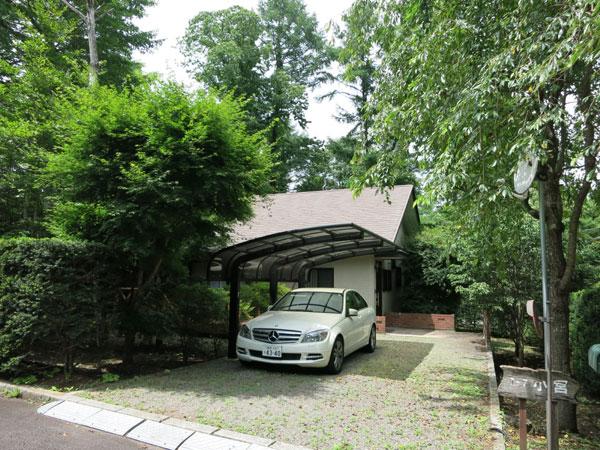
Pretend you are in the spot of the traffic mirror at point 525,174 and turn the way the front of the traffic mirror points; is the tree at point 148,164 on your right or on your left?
on your right

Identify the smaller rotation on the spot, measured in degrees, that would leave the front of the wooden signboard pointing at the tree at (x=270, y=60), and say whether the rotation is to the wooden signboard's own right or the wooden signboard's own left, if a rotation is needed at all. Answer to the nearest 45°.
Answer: approximately 135° to the wooden signboard's own right

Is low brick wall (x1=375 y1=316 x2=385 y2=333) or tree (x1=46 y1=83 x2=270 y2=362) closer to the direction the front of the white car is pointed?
the tree

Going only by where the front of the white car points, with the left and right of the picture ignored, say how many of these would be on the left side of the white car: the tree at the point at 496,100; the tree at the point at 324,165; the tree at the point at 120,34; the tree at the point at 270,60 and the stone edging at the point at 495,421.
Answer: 2

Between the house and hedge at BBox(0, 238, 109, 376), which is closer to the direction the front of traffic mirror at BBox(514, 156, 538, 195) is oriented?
the hedge

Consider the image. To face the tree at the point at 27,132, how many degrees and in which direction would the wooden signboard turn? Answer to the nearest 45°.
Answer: approximately 90° to its right

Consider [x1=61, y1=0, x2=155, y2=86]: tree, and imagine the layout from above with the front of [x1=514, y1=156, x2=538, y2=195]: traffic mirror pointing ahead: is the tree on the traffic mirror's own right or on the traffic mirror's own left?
on the traffic mirror's own right

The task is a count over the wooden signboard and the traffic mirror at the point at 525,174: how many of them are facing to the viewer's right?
0

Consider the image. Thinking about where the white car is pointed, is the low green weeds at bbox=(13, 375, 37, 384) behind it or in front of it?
in front

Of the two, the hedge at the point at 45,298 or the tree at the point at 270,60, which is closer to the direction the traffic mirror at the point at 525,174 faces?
the hedge

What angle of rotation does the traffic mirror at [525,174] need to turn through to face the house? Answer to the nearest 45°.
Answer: approximately 90° to its right

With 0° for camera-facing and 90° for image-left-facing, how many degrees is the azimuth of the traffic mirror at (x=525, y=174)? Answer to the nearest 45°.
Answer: approximately 45°

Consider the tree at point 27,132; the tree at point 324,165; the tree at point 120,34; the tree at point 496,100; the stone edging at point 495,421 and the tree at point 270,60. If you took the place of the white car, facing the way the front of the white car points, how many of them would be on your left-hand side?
2

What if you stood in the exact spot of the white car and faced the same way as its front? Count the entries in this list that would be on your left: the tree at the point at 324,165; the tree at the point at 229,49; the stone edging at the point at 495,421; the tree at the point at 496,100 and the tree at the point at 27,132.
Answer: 2
